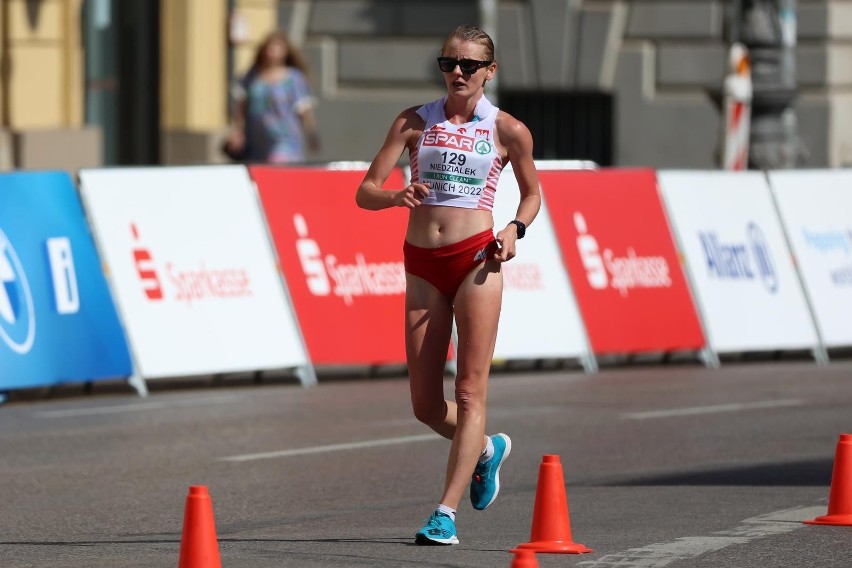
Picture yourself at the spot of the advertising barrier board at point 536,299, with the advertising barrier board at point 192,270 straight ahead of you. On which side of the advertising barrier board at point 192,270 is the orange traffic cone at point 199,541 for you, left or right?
left

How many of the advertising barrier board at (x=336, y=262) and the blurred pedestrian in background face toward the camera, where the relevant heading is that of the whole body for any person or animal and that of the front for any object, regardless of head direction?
2

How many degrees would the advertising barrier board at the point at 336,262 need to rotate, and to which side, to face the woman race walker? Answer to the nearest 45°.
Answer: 0° — it already faces them

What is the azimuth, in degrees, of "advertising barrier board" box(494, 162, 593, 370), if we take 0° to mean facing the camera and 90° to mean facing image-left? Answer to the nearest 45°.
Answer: approximately 0°

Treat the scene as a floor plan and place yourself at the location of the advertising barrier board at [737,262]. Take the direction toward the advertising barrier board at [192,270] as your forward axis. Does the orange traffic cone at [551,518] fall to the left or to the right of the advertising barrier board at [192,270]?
left

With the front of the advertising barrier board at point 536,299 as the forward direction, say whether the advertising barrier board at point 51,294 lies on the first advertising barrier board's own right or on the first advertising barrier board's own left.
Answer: on the first advertising barrier board's own right

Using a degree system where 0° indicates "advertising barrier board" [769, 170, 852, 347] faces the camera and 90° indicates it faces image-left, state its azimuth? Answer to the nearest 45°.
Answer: approximately 0°

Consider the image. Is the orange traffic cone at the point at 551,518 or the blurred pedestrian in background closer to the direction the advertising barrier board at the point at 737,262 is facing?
the orange traffic cone
